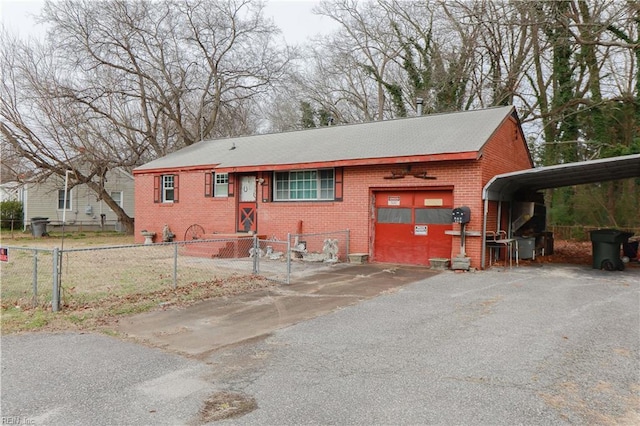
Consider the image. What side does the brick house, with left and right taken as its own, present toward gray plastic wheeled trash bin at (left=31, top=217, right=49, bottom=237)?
right

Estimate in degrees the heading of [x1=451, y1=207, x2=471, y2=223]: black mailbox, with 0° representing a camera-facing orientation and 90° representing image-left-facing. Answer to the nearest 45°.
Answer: approximately 45°

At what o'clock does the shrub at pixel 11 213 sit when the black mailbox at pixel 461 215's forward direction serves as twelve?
The shrub is roughly at 2 o'clock from the black mailbox.

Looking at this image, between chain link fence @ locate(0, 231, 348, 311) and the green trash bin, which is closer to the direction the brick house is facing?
the chain link fence

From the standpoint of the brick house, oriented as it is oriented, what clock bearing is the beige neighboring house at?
The beige neighboring house is roughly at 3 o'clock from the brick house.

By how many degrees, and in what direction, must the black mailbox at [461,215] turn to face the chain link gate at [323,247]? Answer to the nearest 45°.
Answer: approximately 45° to its right

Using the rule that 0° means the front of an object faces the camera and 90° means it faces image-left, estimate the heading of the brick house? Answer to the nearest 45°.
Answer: approximately 45°
